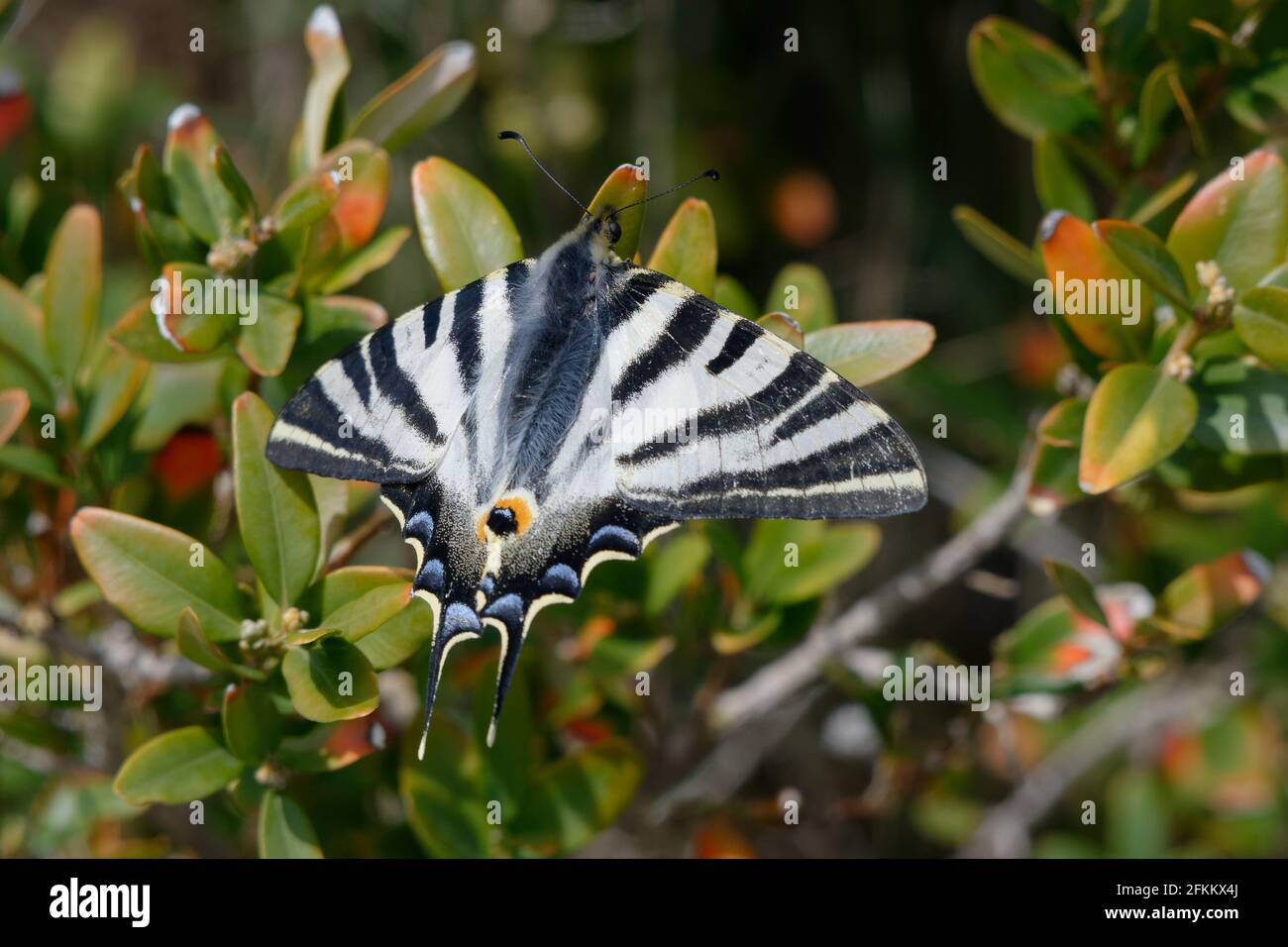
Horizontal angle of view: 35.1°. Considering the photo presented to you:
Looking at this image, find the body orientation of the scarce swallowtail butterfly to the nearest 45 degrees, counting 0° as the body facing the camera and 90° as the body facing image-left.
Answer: approximately 180°
